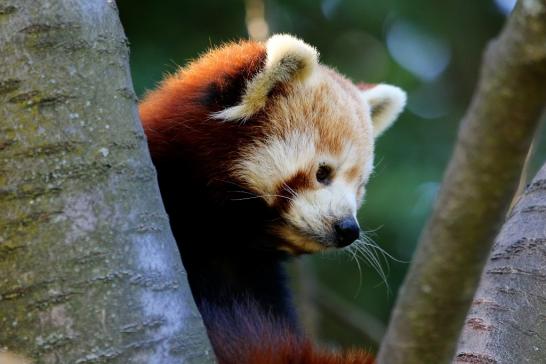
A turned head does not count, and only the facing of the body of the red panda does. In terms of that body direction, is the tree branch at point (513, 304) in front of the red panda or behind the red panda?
in front

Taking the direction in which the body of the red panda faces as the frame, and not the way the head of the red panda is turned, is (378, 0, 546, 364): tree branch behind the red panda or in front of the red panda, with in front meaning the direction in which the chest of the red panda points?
in front

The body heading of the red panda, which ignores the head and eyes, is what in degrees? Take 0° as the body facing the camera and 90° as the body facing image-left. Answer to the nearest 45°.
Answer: approximately 315°
